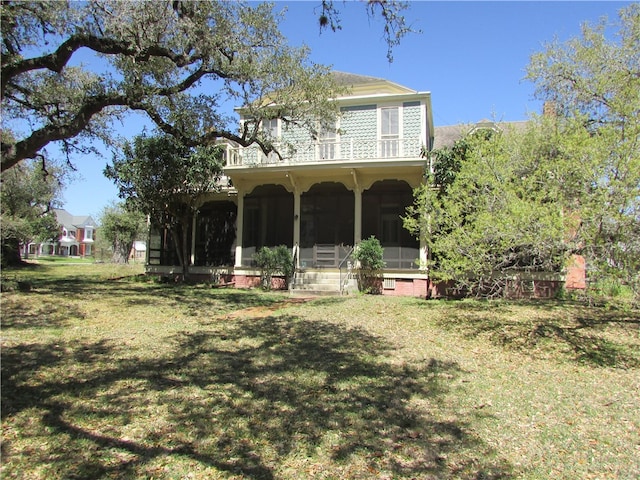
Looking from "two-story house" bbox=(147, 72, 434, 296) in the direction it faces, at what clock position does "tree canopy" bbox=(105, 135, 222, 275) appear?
The tree canopy is roughly at 3 o'clock from the two-story house.

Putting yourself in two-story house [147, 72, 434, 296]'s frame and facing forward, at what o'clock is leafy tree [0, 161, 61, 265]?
The leafy tree is roughly at 4 o'clock from the two-story house.

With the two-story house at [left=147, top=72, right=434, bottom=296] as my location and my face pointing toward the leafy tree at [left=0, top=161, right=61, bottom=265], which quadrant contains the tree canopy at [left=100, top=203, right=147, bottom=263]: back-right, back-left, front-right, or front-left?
front-right

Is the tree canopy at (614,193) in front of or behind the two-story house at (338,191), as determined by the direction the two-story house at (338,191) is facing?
in front

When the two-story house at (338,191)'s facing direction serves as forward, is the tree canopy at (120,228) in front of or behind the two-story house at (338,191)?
behind

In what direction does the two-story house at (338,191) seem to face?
toward the camera

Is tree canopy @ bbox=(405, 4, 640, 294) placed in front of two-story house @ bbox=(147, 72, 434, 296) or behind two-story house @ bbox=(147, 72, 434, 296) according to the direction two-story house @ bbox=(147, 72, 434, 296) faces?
in front
